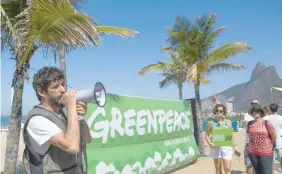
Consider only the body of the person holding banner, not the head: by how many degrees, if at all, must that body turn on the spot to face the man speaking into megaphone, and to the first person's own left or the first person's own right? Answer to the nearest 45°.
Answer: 0° — they already face them

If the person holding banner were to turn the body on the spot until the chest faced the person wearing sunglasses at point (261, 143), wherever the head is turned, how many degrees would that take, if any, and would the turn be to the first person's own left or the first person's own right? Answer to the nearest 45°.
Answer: approximately 45° to the first person's own left

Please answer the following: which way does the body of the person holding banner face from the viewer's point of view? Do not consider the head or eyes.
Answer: toward the camera

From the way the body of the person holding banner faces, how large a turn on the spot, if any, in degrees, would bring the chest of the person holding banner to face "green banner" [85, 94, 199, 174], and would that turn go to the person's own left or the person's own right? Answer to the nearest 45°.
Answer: approximately 90° to the person's own right

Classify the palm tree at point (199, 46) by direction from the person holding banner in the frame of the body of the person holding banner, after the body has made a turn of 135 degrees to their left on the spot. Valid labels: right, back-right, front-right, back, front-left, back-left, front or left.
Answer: front-left

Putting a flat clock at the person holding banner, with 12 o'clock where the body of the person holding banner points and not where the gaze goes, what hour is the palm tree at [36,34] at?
The palm tree is roughly at 2 o'clock from the person holding banner.
